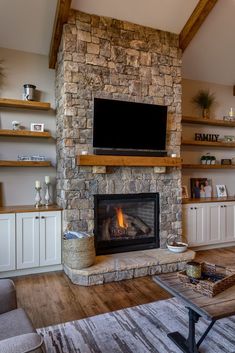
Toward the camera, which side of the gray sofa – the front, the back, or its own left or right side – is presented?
right

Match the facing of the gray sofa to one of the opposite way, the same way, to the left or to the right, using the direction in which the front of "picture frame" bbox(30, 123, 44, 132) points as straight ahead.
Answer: to the left

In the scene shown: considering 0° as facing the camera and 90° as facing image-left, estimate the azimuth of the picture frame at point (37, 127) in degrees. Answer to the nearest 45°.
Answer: approximately 0°

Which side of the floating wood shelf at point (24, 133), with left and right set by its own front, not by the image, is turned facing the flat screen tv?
left

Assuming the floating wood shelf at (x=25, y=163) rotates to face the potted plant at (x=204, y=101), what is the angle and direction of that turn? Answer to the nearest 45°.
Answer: approximately 90° to its left

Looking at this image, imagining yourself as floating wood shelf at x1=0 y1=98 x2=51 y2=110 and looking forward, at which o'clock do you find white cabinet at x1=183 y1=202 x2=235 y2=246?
The white cabinet is roughly at 9 o'clock from the floating wood shelf.

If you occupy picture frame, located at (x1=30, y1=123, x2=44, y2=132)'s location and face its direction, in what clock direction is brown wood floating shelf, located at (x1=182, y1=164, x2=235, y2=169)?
The brown wood floating shelf is roughly at 9 o'clock from the picture frame.

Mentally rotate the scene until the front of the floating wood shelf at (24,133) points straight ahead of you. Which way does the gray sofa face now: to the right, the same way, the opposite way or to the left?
to the left

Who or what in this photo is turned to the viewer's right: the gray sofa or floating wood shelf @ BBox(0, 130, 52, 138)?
the gray sofa

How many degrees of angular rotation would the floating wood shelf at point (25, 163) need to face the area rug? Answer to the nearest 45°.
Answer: approximately 45° to its left
